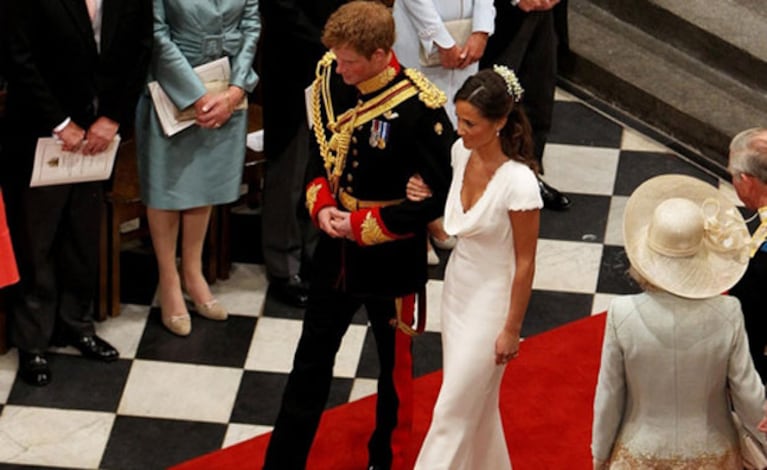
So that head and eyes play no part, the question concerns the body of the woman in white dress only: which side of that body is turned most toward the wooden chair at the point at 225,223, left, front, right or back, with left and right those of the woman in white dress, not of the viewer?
right

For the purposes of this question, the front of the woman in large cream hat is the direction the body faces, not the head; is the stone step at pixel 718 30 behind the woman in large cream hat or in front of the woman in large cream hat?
in front

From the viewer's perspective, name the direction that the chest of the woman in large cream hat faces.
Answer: away from the camera

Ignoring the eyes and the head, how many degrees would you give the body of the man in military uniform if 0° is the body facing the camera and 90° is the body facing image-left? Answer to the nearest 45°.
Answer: approximately 45°

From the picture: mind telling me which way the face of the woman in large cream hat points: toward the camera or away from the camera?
away from the camera

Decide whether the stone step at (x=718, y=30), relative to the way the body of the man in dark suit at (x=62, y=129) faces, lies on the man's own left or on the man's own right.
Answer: on the man's own left

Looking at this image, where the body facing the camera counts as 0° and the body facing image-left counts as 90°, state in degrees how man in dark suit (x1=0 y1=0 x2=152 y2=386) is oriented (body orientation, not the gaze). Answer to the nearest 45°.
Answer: approximately 315°

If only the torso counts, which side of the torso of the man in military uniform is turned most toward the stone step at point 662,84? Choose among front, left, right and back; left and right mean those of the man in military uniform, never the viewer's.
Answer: back

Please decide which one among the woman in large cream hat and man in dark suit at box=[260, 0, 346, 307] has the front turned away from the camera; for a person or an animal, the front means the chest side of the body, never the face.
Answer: the woman in large cream hat
